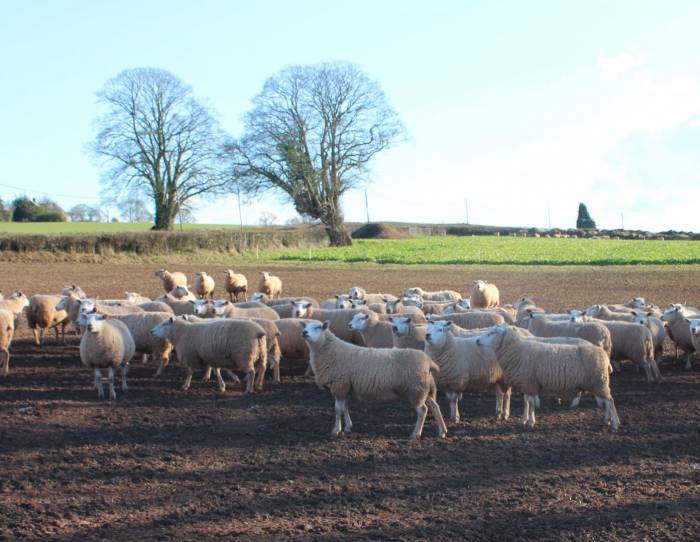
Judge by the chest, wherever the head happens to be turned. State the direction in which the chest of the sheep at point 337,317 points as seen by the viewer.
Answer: to the viewer's left

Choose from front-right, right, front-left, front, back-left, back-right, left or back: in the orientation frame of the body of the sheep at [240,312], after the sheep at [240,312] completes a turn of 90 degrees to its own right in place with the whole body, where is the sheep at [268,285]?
front

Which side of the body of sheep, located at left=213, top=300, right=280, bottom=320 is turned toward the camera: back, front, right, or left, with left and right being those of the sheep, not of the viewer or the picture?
left

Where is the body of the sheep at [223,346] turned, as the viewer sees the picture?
to the viewer's left

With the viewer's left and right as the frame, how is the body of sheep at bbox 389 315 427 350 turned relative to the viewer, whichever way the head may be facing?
facing the viewer and to the left of the viewer

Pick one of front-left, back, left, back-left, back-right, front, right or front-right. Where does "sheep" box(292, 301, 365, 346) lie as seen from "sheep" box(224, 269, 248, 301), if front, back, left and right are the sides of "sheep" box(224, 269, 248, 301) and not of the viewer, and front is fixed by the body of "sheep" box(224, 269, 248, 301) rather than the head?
front-left

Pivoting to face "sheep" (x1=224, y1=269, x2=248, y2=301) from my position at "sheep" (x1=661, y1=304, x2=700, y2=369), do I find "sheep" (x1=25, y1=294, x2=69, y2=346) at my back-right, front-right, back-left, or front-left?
front-left

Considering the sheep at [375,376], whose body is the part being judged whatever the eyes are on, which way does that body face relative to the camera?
to the viewer's left

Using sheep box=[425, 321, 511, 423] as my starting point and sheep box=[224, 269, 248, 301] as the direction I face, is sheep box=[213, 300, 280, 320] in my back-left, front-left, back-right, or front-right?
front-left

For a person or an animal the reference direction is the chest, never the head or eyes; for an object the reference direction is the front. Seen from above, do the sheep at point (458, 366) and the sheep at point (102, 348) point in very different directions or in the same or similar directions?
same or similar directions
